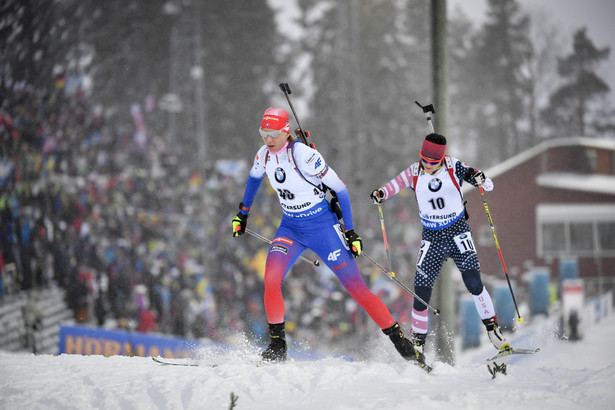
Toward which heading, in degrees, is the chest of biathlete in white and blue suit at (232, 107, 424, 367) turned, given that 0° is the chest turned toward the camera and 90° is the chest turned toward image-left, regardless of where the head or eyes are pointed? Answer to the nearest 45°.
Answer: approximately 45°

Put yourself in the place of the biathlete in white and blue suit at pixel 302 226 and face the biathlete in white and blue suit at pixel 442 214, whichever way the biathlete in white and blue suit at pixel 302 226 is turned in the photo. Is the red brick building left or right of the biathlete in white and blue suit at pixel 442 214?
left

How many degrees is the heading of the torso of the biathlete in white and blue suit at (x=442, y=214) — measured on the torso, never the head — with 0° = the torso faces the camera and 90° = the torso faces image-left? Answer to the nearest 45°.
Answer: approximately 0°

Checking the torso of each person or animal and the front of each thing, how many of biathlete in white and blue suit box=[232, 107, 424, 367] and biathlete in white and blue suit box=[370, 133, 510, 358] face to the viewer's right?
0

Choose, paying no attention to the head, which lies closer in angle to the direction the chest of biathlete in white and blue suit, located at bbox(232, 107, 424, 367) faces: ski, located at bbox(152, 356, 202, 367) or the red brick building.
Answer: the ski

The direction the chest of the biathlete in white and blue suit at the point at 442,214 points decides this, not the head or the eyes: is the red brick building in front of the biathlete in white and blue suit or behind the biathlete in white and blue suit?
behind

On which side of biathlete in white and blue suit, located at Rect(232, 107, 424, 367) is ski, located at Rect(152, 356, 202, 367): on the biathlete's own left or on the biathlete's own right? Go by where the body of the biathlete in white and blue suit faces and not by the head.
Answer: on the biathlete's own right

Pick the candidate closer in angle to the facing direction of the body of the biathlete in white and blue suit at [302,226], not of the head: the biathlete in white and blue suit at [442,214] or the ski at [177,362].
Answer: the ski

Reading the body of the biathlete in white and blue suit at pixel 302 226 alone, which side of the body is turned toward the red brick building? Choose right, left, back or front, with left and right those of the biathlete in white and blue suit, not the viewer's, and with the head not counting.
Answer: back
